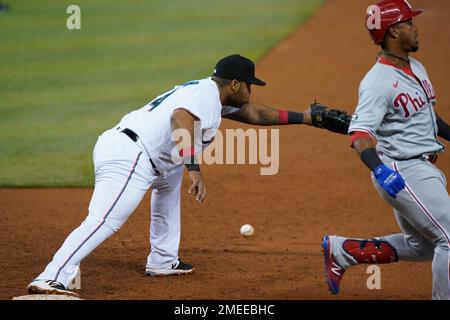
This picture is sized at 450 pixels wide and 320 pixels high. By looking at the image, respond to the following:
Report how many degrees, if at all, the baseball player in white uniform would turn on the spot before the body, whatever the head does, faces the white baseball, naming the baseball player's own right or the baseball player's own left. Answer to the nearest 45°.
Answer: approximately 45° to the baseball player's own left

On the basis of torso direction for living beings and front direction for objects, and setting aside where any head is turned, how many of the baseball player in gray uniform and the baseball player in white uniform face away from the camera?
0

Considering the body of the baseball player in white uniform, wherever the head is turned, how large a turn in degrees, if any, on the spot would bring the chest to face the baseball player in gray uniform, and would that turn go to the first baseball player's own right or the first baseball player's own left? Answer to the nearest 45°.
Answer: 0° — they already face them

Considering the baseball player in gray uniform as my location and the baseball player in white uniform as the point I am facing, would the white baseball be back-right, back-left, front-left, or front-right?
front-right

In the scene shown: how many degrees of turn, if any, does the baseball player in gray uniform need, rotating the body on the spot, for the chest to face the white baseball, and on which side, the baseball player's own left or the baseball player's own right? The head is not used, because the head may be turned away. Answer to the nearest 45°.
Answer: approximately 180°

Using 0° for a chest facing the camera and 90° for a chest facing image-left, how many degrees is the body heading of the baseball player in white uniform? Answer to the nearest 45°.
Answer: approximately 270°

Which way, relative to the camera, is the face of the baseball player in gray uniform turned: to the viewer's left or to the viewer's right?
to the viewer's right

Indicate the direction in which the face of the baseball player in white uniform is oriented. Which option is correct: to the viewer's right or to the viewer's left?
to the viewer's right
